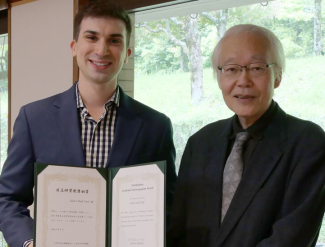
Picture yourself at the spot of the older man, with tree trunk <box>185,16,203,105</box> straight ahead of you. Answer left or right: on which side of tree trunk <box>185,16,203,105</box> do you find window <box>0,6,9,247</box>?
left

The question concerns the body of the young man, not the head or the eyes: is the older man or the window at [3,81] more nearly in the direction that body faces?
the older man

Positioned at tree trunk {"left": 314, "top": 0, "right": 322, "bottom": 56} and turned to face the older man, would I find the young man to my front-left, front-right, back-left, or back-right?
front-right

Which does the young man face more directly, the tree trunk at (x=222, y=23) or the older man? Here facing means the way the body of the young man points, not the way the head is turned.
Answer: the older man

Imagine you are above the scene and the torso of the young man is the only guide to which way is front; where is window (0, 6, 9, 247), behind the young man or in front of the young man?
behind

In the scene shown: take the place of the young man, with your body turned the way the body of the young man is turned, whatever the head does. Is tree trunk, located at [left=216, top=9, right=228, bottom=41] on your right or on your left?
on your left

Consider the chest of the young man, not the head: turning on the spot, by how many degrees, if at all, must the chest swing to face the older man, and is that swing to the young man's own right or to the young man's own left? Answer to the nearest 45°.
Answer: approximately 45° to the young man's own left

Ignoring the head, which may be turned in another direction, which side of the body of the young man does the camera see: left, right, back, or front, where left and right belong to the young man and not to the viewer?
front

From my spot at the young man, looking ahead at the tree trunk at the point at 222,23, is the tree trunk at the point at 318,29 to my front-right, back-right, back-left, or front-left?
front-right

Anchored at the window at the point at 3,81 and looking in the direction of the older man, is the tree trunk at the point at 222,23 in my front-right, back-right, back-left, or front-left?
front-left

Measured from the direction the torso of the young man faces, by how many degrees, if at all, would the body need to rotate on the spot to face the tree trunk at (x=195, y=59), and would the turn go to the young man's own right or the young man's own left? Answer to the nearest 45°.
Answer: approximately 135° to the young man's own left

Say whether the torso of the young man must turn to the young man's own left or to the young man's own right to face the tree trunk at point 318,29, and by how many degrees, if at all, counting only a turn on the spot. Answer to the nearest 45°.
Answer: approximately 90° to the young man's own left
